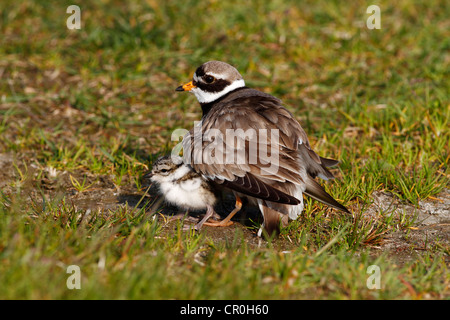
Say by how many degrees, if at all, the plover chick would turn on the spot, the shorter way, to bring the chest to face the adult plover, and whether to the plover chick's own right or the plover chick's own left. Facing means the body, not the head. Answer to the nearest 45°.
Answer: approximately 135° to the plover chick's own left

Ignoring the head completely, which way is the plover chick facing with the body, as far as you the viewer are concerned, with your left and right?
facing to the left of the viewer
